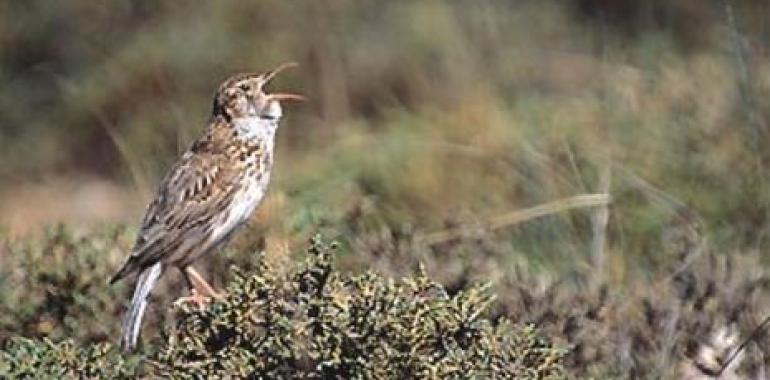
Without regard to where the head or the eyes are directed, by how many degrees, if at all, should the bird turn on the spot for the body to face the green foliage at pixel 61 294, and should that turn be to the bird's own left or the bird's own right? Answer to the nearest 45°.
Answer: approximately 180°

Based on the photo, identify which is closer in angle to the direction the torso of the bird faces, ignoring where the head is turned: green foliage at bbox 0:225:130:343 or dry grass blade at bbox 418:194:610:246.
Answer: the dry grass blade

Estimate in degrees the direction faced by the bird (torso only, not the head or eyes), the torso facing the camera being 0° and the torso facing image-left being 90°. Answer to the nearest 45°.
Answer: approximately 270°
